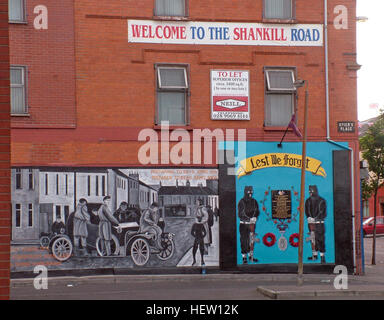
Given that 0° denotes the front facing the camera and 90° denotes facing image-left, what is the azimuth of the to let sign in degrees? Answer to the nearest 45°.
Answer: approximately 0°

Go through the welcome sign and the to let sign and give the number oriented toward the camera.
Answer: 2

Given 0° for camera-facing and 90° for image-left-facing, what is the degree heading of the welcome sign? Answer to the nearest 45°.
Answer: approximately 0°
